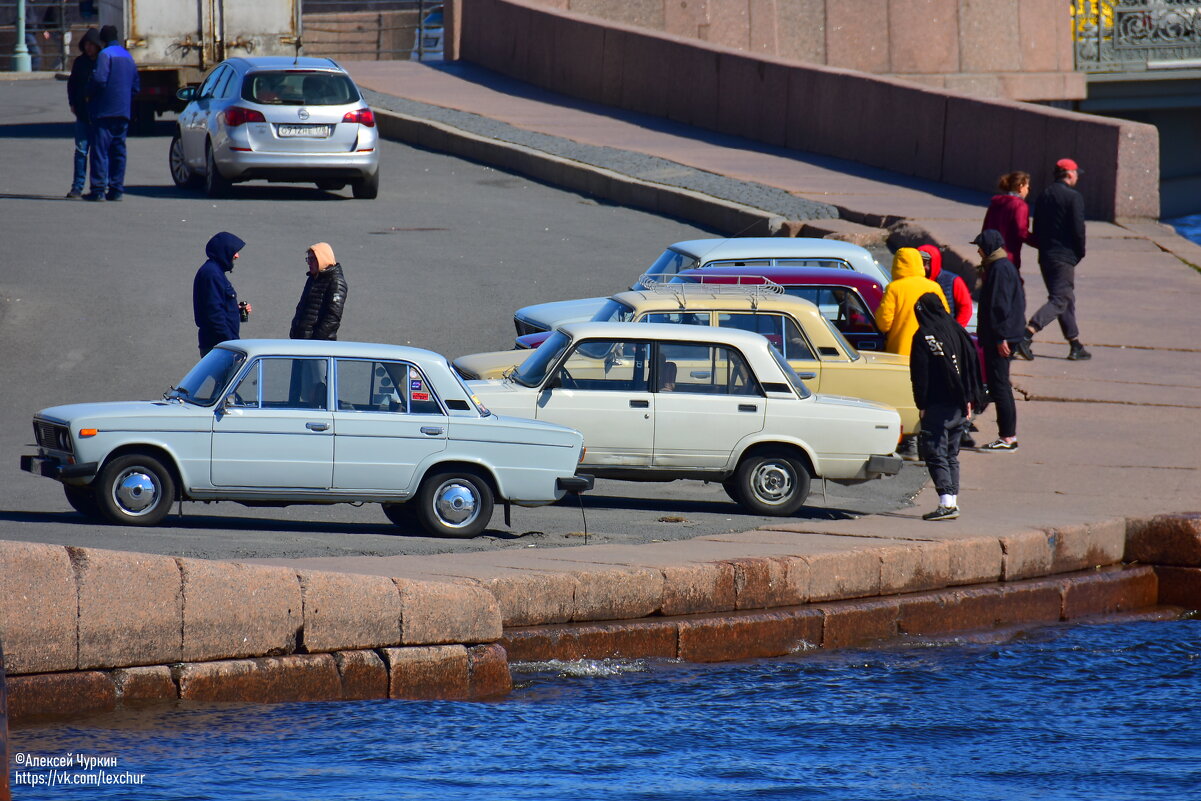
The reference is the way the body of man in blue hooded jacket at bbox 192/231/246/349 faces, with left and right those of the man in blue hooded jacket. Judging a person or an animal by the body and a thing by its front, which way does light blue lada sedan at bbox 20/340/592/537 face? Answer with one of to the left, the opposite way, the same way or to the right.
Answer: the opposite way

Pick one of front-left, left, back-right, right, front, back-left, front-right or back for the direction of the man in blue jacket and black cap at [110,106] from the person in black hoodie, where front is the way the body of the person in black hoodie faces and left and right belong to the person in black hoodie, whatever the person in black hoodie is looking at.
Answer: front

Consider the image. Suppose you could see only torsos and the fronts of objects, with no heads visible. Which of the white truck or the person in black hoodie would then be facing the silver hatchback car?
the person in black hoodie

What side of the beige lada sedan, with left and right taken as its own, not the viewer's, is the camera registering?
left

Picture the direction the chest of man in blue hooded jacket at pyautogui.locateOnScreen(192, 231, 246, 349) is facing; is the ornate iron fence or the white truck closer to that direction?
the ornate iron fence

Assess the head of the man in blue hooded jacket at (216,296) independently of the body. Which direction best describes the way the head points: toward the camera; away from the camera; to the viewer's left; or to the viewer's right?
to the viewer's right

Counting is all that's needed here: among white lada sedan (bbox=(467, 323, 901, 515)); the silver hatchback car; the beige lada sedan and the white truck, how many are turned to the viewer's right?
0

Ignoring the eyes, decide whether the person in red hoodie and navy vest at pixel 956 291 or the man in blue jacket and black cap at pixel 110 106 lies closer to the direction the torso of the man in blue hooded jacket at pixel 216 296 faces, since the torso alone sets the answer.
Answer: the person in red hoodie and navy vest

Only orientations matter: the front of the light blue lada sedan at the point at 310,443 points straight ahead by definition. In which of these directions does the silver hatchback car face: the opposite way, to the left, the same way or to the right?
to the right

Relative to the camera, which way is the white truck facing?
away from the camera

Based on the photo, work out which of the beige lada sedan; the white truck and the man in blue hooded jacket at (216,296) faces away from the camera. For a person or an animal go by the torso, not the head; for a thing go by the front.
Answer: the white truck

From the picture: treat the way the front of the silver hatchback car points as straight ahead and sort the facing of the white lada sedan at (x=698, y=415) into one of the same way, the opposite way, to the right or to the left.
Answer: to the left

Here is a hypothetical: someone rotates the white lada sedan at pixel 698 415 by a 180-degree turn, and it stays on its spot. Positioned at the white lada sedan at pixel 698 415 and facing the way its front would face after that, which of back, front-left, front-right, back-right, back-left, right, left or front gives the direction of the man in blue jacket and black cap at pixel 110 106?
back-left

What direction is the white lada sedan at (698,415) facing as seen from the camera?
to the viewer's left

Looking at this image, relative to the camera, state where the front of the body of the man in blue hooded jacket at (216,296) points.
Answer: to the viewer's right

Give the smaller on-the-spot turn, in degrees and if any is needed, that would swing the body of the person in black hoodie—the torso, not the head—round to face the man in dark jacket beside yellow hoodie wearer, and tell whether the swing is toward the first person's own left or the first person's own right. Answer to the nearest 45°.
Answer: approximately 45° to the first person's own right

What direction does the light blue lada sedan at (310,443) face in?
to the viewer's left

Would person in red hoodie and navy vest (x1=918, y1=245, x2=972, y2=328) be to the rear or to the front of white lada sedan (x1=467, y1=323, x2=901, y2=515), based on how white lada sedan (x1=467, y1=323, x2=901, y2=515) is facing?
to the rear
